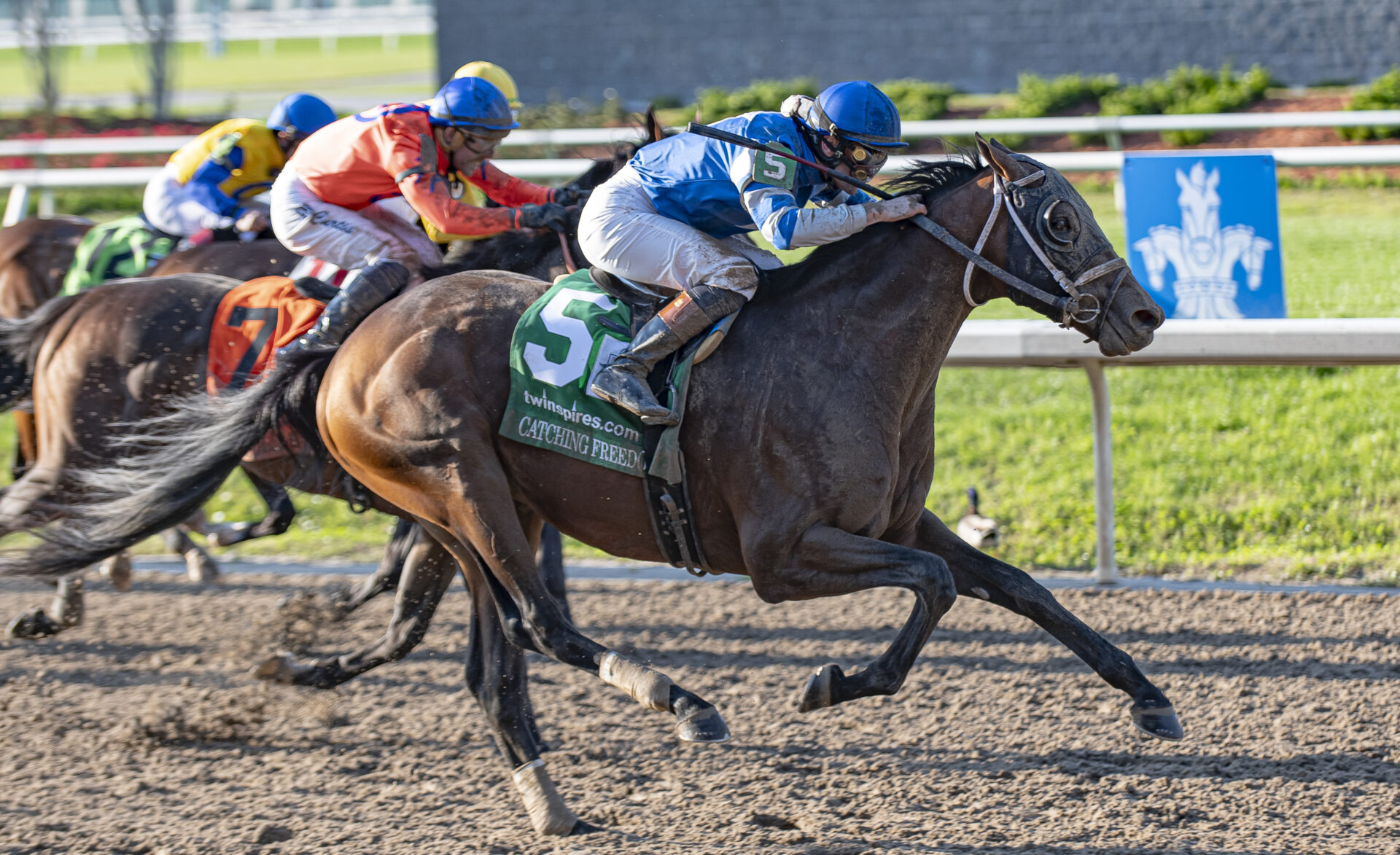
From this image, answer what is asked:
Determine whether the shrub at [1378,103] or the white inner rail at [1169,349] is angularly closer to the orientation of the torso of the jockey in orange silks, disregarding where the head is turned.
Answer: the white inner rail

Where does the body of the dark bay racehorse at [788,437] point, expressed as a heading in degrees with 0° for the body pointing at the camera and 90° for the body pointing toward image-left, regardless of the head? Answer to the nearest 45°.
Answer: approximately 270°

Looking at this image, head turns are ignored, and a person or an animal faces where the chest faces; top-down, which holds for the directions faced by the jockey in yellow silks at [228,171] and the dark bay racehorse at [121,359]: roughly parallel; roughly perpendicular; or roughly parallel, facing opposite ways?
roughly parallel

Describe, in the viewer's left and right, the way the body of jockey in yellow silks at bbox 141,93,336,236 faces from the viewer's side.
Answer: facing to the right of the viewer

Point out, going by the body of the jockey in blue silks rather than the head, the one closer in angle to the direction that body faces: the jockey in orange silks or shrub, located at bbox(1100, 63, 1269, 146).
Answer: the shrub

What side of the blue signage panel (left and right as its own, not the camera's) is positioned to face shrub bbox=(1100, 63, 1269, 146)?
back

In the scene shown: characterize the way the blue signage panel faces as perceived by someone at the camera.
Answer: facing the viewer

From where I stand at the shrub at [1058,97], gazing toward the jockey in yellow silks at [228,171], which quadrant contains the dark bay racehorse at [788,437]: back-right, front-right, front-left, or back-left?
front-left

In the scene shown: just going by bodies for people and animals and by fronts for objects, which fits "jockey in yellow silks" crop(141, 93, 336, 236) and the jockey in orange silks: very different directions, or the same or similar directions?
same or similar directions

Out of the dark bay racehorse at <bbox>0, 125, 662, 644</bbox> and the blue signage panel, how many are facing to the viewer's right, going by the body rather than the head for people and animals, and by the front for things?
1

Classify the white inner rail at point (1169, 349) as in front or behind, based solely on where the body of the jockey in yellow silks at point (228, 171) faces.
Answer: in front

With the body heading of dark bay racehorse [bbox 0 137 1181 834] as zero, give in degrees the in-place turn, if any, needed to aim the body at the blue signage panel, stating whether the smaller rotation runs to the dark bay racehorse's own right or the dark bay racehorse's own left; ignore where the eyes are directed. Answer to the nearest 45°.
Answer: approximately 45° to the dark bay racehorse's own left

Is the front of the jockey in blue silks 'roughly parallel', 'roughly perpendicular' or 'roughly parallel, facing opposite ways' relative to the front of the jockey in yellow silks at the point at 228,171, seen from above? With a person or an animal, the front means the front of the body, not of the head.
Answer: roughly parallel
